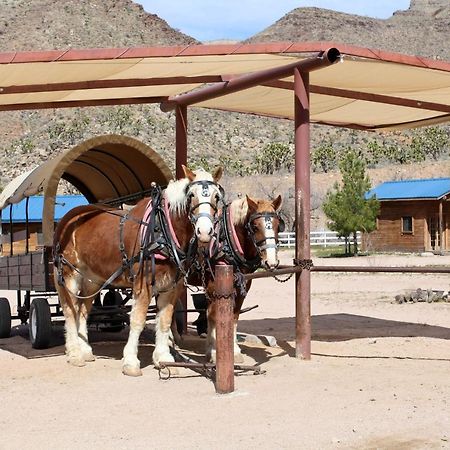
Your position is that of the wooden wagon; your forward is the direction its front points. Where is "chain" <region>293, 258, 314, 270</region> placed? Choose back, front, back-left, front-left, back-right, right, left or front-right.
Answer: front

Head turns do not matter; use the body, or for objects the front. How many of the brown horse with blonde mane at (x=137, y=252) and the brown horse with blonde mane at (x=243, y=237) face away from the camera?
0

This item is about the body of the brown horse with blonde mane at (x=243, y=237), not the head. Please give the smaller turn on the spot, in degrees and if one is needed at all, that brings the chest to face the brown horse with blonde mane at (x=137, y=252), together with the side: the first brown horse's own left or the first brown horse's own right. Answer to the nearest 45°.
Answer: approximately 135° to the first brown horse's own right

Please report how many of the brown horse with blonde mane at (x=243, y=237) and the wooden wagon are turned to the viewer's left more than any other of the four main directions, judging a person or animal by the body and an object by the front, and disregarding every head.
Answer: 0

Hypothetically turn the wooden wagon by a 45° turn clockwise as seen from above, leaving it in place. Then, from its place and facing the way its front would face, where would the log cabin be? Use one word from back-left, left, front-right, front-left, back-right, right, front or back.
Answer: back-left

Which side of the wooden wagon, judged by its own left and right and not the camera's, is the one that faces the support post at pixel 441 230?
left

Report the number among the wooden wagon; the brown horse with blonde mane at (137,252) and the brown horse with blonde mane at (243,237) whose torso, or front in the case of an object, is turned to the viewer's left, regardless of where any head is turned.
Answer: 0

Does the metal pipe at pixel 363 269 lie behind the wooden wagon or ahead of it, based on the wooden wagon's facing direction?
ahead

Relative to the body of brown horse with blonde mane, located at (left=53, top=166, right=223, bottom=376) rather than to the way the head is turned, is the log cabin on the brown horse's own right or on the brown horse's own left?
on the brown horse's own left

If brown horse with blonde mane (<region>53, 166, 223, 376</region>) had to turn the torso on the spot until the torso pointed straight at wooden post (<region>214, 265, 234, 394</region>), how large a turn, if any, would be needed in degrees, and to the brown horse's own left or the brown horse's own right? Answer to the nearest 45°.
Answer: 0° — it already faces it

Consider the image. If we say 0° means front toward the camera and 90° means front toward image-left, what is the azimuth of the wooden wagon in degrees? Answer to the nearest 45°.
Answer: approximately 315°

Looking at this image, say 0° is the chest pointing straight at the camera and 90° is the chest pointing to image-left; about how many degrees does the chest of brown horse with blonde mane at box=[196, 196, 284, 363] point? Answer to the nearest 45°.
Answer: approximately 315°

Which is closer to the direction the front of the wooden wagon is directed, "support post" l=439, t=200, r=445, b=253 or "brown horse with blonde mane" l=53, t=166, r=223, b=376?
the brown horse with blonde mane
